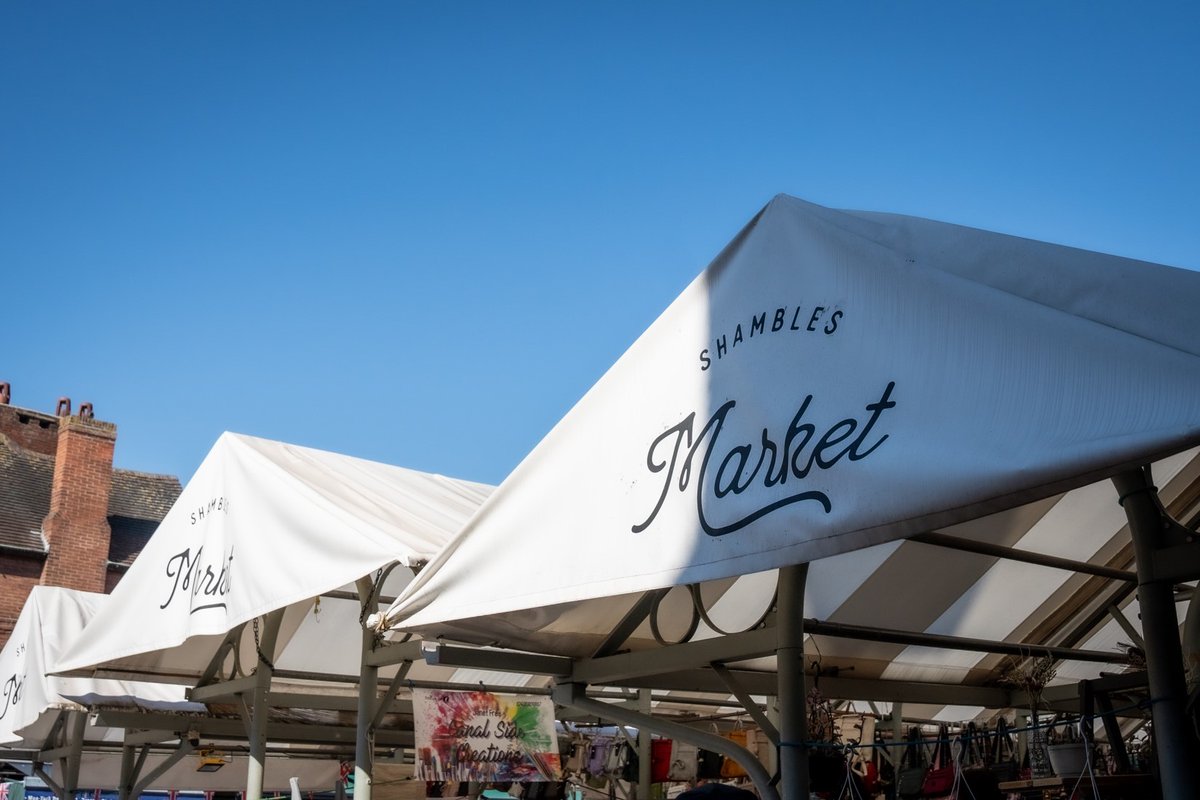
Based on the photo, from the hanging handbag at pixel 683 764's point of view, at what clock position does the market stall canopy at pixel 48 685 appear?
The market stall canopy is roughly at 3 o'clock from the hanging handbag.

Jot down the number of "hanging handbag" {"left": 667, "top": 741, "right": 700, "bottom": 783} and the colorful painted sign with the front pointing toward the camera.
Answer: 2

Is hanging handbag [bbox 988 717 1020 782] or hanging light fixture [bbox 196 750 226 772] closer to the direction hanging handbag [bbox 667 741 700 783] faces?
the hanging handbag

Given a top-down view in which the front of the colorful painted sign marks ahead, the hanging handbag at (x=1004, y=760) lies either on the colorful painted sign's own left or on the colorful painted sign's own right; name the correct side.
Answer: on the colorful painted sign's own left

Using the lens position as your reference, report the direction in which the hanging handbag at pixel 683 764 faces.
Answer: facing the viewer

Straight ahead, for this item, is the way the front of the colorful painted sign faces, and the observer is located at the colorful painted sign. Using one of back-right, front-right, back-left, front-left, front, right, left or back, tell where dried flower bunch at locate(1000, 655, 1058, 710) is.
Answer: left

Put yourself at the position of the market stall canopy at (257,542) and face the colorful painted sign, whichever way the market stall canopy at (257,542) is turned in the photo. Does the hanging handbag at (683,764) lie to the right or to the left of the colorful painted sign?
left

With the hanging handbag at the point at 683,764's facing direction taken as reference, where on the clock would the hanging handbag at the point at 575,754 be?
the hanging handbag at the point at 575,754 is roughly at 3 o'clock from the hanging handbag at the point at 683,764.

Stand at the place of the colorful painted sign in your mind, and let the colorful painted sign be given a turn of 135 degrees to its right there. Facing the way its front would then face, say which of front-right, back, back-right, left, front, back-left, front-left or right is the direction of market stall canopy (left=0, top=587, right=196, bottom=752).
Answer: front
